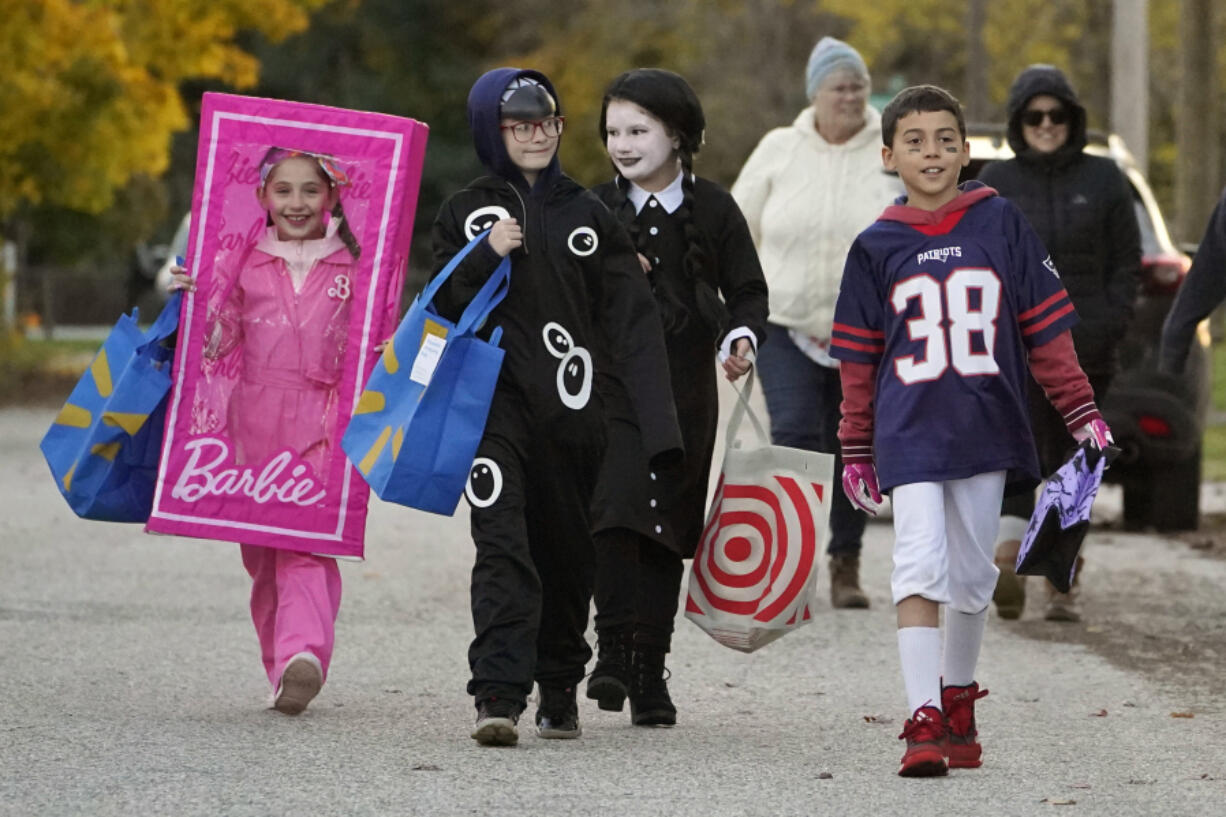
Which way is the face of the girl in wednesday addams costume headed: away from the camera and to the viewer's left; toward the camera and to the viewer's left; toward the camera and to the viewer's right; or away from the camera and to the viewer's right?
toward the camera and to the viewer's left

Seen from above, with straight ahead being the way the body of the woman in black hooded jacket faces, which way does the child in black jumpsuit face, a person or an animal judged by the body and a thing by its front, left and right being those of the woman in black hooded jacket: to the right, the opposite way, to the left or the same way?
the same way

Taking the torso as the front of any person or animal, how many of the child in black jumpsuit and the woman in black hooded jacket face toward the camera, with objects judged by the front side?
2

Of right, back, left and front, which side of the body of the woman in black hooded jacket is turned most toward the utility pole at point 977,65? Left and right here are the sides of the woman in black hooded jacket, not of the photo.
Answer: back

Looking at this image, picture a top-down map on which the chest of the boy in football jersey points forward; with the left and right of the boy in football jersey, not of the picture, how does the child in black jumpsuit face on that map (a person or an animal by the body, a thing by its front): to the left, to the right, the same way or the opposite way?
the same way

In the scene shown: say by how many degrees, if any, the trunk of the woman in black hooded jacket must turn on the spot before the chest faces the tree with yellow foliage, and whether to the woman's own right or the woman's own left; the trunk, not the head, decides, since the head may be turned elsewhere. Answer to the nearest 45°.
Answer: approximately 135° to the woman's own right

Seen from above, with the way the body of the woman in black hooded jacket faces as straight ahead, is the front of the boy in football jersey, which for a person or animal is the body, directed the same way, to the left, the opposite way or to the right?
the same way

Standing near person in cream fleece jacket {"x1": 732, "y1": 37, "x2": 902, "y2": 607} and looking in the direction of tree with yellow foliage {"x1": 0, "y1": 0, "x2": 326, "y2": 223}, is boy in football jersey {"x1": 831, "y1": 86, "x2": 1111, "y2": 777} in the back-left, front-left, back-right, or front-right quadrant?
back-left

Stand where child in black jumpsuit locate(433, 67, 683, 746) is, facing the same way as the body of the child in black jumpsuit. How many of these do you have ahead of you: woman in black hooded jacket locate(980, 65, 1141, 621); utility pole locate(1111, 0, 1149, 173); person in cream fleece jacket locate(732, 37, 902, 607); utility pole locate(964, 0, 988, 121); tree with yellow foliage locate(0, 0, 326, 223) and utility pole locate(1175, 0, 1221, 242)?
0

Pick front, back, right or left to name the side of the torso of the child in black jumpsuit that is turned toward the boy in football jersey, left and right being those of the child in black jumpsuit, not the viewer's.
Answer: left

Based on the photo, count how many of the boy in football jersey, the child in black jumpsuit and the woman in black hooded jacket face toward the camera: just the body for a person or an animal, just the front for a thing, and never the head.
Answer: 3

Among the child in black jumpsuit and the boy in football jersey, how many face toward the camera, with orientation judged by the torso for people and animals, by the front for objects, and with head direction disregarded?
2

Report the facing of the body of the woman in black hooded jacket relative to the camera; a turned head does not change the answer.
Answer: toward the camera

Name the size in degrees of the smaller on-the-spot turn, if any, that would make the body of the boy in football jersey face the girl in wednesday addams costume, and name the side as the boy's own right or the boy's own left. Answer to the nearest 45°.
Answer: approximately 135° to the boy's own right

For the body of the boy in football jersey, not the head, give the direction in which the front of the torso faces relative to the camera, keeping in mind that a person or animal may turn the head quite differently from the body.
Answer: toward the camera

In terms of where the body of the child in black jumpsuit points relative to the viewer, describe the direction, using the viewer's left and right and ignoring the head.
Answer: facing the viewer

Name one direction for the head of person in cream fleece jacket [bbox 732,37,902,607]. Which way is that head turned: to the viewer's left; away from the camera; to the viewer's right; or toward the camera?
toward the camera

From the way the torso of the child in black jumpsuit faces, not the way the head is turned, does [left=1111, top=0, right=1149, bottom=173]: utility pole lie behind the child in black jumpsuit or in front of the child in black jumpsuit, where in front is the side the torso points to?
behind

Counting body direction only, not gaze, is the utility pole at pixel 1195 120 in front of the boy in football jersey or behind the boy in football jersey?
behind
